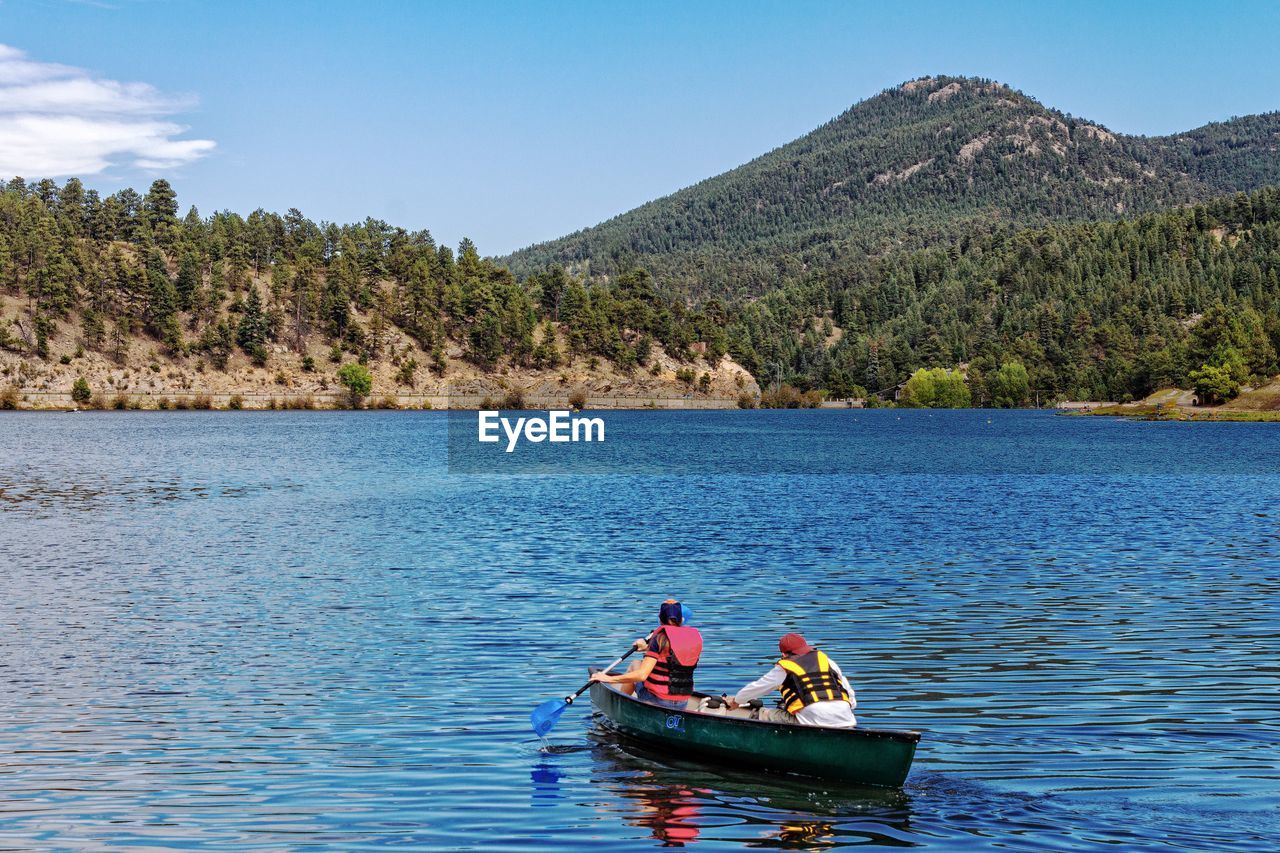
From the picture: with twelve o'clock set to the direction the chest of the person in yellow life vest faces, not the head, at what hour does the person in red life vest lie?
The person in red life vest is roughly at 12 o'clock from the person in yellow life vest.

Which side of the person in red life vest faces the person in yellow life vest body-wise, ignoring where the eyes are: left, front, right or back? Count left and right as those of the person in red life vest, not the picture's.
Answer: back

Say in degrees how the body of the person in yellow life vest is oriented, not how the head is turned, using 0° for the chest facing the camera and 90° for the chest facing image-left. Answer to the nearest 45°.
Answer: approximately 135°

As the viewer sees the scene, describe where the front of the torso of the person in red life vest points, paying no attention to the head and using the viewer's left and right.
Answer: facing away from the viewer and to the left of the viewer

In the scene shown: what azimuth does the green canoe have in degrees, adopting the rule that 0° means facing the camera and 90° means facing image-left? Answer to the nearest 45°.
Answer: approximately 135°
